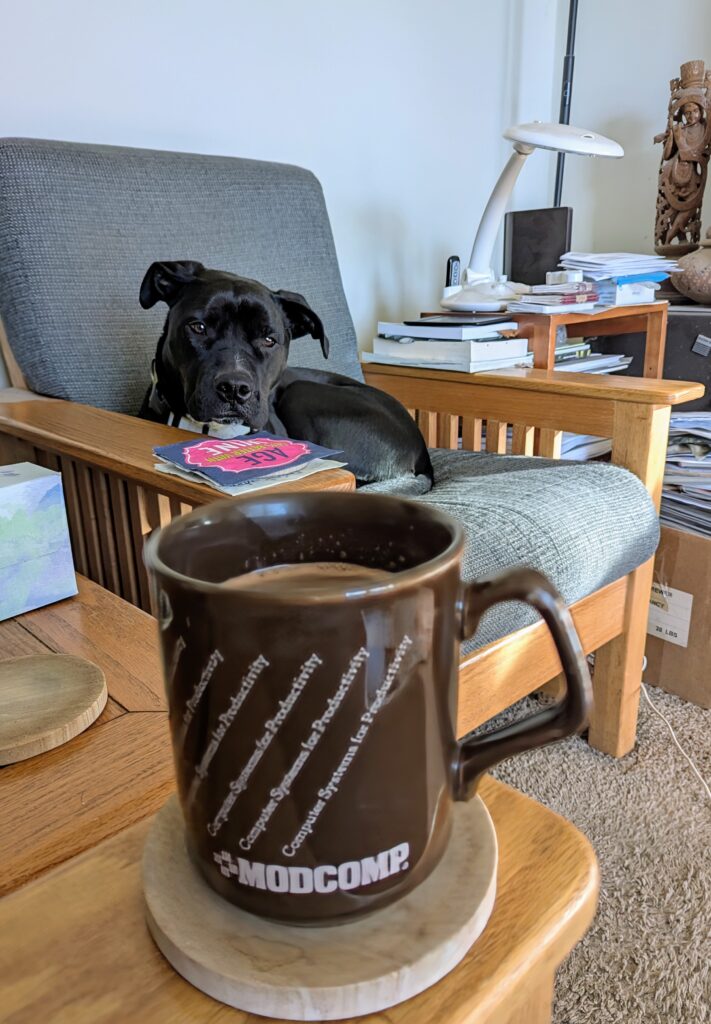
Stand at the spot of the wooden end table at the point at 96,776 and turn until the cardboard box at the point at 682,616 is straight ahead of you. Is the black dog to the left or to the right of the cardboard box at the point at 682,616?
left

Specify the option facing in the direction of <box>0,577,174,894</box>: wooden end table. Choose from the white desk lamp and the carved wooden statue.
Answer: the carved wooden statue

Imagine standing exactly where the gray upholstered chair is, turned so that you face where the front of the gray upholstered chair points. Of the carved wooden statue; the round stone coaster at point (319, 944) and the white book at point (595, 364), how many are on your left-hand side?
2

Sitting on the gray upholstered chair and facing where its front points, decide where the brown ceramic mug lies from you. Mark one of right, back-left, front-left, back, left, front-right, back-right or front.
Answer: front-right

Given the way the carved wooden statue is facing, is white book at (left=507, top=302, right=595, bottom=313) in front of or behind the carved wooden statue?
in front

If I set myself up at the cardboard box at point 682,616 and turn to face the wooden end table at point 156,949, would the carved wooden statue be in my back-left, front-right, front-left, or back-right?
back-right

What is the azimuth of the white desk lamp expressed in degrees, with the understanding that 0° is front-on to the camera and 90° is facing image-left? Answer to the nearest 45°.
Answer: approximately 270°

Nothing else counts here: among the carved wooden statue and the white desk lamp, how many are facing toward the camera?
1

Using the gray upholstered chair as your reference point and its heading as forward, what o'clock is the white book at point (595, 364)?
The white book is roughly at 9 o'clock from the gray upholstered chair.

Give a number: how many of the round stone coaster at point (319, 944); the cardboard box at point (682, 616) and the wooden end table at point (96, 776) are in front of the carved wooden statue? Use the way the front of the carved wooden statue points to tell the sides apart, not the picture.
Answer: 3

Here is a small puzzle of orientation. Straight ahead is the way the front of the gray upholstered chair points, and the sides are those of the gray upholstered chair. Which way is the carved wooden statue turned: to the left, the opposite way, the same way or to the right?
to the right

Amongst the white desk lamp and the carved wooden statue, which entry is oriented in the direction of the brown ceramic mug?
the carved wooden statue

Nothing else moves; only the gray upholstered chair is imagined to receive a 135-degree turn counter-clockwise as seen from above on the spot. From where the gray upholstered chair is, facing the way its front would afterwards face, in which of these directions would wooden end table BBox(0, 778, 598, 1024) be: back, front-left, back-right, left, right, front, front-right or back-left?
back

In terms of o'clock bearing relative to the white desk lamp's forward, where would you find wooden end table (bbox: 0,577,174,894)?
The wooden end table is roughly at 3 o'clock from the white desk lamp.

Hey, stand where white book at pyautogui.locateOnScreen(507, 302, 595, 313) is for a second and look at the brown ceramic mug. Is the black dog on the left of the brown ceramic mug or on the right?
right

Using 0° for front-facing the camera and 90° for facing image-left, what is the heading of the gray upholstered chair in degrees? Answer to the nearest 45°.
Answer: approximately 315°
